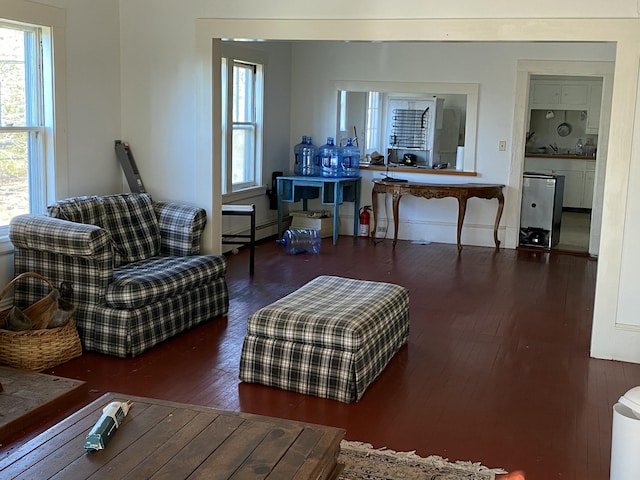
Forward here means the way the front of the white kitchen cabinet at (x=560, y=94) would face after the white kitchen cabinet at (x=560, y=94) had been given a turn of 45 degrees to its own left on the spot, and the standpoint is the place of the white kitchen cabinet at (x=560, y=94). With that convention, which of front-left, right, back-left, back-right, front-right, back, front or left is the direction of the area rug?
front-right

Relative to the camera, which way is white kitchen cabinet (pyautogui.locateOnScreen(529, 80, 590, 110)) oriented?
toward the camera

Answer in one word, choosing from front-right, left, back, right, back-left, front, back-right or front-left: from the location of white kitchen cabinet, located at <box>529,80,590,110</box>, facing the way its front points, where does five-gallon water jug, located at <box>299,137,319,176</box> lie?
front-right

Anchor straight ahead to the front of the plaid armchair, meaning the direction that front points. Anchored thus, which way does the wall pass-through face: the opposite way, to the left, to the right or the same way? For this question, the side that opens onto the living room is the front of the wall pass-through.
to the right

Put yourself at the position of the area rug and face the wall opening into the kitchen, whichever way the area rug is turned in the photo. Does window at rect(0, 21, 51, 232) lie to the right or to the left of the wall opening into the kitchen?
left

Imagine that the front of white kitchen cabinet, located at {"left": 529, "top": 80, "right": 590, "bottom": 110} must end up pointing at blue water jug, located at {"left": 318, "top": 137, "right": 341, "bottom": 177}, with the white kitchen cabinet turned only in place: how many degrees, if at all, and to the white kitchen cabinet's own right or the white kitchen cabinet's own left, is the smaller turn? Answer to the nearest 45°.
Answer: approximately 45° to the white kitchen cabinet's own right

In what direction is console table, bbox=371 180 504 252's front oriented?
toward the camera

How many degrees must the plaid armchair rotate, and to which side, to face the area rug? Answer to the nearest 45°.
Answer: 0° — it already faces it

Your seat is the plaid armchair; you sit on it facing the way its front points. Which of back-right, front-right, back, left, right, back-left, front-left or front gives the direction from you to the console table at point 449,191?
left

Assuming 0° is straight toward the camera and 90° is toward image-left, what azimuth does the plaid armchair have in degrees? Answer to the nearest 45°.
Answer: approximately 315°
